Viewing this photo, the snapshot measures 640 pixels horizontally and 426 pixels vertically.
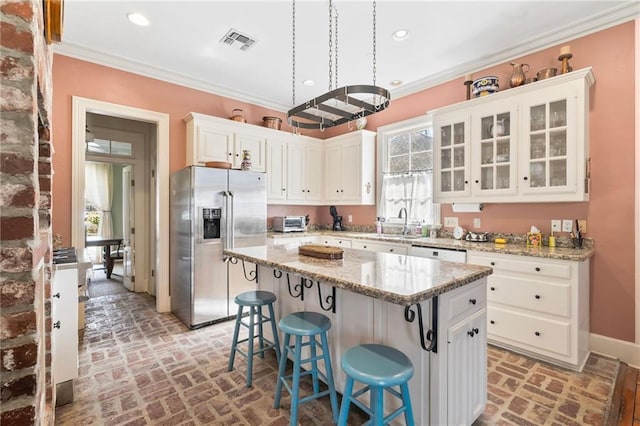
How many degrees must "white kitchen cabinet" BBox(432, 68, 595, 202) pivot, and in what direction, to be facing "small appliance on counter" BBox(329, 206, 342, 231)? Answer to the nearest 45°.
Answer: approximately 45° to its right

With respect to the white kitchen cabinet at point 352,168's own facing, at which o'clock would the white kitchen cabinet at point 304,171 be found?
the white kitchen cabinet at point 304,171 is roughly at 2 o'clock from the white kitchen cabinet at point 352,168.

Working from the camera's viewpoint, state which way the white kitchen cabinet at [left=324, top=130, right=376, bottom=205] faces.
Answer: facing the viewer and to the left of the viewer

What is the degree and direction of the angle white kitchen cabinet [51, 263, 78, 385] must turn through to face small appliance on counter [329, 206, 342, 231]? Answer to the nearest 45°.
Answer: approximately 45° to its left

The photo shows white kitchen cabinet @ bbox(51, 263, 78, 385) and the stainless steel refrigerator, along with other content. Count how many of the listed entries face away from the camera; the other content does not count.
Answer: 0

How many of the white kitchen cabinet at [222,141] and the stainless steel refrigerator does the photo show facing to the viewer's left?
0

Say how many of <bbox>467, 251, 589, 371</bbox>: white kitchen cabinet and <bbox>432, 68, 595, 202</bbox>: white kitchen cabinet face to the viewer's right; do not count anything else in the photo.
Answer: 0

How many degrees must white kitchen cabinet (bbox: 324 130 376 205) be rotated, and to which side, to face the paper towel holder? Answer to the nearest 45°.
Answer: approximately 90° to its left

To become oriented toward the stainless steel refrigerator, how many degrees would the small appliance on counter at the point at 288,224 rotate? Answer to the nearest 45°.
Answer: approximately 90° to its right

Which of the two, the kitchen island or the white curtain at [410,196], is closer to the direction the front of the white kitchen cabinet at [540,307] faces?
the kitchen island

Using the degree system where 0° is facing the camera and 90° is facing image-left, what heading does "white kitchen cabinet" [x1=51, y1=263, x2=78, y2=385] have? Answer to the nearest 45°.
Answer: approximately 315°
